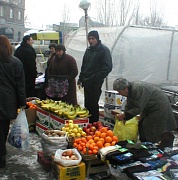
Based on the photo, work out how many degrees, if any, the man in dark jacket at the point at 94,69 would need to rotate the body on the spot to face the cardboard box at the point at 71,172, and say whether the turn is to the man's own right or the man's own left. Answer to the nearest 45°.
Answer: approximately 45° to the man's own left

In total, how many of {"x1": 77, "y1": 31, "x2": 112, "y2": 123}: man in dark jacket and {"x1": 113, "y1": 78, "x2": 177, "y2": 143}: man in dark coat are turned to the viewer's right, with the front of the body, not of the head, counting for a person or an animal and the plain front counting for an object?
0

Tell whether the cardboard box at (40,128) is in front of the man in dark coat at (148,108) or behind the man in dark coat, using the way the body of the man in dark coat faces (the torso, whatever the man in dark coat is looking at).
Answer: in front

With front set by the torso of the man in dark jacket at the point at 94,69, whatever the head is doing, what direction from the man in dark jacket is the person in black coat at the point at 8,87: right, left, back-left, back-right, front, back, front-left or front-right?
front

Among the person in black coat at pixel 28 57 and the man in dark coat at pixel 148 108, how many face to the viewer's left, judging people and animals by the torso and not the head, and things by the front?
1

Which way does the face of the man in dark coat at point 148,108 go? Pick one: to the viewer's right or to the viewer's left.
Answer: to the viewer's left

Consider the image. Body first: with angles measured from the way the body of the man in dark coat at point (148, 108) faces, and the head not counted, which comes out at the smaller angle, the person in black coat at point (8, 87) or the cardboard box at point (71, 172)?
the person in black coat

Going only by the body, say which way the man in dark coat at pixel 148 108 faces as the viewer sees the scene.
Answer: to the viewer's left

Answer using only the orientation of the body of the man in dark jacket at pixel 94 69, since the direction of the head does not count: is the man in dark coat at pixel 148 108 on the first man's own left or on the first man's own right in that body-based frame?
on the first man's own left

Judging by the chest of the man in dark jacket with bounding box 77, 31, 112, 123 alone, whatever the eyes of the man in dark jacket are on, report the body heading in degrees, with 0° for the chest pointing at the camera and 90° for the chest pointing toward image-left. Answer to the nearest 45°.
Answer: approximately 45°

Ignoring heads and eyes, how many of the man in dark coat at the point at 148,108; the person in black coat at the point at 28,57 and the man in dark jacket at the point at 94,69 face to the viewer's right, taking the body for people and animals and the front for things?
1

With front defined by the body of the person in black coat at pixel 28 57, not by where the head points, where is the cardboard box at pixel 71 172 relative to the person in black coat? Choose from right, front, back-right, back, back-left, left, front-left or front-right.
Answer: right

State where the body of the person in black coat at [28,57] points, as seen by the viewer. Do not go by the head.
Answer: to the viewer's right
